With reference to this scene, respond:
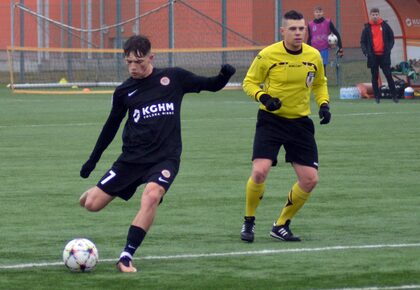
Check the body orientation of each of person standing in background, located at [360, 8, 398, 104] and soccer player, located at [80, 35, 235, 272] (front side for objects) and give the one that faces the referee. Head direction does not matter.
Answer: the person standing in background

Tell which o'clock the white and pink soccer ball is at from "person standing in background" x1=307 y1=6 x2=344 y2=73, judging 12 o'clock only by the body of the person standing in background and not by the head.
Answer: The white and pink soccer ball is roughly at 12 o'clock from the person standing in background.

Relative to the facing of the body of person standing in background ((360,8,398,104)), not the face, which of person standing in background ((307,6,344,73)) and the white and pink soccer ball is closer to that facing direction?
the white and pink soccer ball

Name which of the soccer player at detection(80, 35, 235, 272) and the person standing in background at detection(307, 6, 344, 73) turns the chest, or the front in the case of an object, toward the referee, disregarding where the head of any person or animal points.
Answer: the person standing in background

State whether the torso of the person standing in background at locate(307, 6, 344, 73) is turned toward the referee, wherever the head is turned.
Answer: yes

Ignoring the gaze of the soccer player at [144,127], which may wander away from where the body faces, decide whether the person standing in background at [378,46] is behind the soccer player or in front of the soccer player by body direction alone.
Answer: behind

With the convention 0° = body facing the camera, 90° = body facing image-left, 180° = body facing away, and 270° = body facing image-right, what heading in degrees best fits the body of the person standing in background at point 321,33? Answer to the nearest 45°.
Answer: approximately 0°

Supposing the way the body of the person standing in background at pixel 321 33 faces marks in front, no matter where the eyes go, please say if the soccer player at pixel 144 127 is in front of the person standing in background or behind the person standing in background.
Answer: in front

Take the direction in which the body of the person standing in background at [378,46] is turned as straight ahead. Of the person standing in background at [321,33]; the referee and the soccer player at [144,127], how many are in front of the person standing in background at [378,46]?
2

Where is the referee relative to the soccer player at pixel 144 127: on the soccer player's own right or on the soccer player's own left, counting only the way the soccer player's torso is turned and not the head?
on the soccer player's own left
